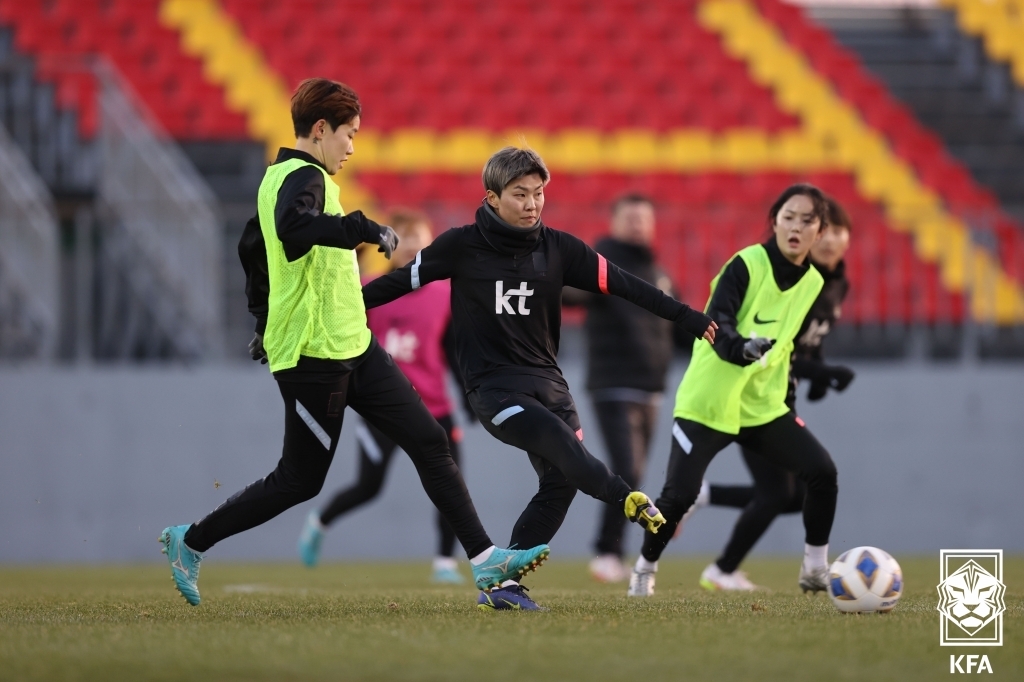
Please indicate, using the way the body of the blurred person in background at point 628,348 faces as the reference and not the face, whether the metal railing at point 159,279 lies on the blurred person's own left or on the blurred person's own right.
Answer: on the blurred person's own right

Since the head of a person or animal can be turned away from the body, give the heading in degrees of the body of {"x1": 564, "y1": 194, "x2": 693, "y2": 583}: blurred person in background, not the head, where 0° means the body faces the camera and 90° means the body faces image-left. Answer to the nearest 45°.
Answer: approximately 0°

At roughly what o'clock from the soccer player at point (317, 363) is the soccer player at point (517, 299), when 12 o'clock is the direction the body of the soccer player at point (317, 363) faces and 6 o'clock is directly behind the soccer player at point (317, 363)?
the soccer player at point (517, 299) is roughly at 12 o'clock from the soccer player at point (317, 363).

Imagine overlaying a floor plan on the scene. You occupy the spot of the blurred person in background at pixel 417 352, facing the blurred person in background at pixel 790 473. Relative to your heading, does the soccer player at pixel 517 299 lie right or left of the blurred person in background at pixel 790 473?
right

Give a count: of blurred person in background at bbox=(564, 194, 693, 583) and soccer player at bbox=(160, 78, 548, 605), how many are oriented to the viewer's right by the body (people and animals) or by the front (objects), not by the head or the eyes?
1

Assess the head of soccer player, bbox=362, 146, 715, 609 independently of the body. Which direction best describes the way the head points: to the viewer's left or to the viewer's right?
to the viewer's right

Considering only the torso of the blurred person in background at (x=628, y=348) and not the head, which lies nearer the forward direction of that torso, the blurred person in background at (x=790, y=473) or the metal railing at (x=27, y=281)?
the blurred person in background

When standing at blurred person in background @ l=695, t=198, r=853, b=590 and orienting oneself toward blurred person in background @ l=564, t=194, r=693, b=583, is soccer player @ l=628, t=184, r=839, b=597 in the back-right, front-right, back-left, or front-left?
back-left

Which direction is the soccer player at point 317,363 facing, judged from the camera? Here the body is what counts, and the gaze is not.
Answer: to the viewer's right

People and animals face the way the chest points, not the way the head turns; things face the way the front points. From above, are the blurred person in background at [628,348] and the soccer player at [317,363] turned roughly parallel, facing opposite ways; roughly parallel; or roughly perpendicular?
roughly perpendicular
